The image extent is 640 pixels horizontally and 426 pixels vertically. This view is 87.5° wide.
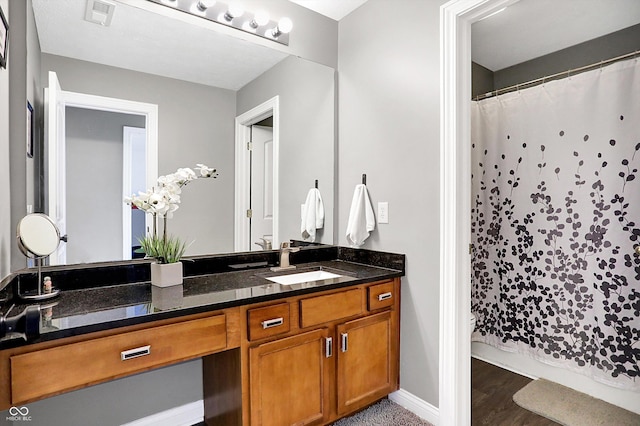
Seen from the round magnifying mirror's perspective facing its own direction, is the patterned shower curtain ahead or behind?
ahead

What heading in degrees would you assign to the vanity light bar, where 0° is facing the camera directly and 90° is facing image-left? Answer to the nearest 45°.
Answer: approximately 315°

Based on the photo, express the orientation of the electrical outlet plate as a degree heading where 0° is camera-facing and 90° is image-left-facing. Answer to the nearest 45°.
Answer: approximately 45°

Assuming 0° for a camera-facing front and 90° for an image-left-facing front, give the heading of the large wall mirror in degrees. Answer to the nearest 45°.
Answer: approximately 315°

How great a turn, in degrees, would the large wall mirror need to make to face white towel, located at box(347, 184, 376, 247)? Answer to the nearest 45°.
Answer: approximately 45° to its left
